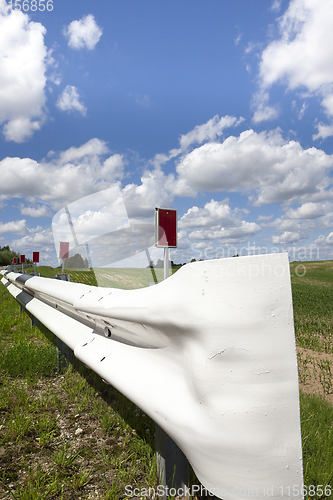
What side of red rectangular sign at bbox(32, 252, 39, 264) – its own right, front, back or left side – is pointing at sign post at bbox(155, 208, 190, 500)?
front

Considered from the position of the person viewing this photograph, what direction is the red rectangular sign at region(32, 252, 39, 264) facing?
facing the viewer

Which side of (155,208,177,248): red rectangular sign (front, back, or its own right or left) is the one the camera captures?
front
